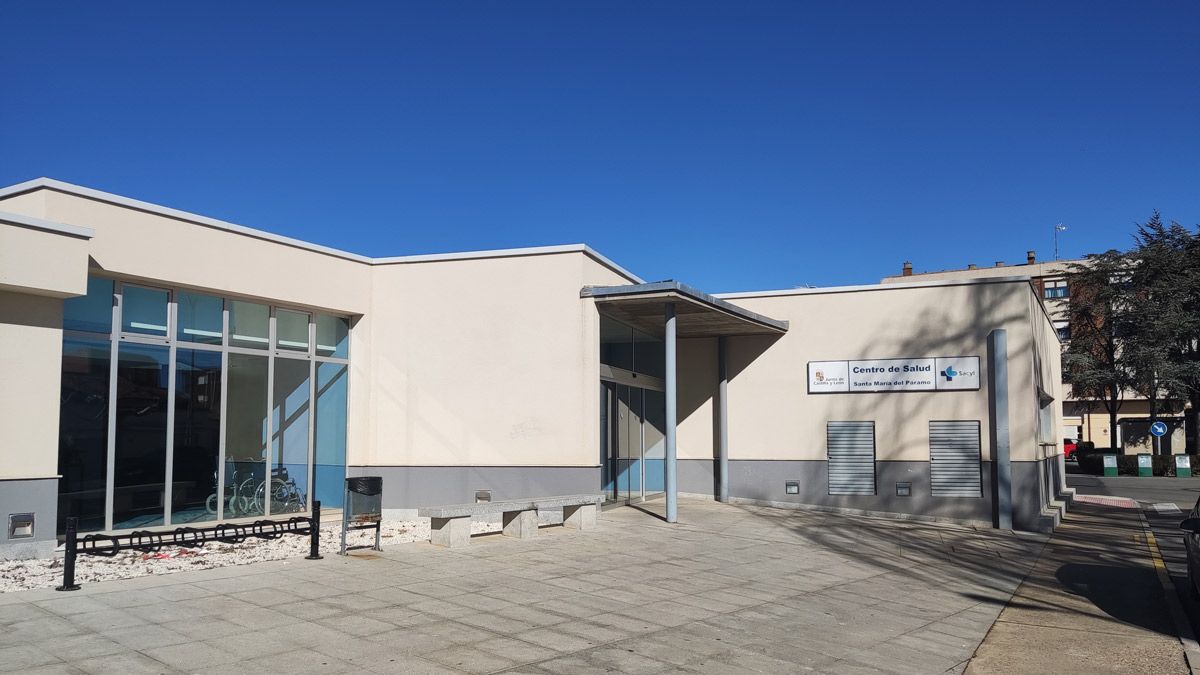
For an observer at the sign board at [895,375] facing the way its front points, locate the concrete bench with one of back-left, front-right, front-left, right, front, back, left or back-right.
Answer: front-right

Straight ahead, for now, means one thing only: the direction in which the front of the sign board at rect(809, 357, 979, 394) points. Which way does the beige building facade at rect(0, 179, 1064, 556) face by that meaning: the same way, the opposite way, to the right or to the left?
the same way

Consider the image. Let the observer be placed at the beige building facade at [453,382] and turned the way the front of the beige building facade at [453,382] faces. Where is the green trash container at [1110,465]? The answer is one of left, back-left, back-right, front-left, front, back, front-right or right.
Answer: back-left

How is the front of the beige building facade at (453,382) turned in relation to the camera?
facing the viewer

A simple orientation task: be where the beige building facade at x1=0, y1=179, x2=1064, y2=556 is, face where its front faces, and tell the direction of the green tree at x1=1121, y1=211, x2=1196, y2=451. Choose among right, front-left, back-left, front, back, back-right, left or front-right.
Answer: back-left

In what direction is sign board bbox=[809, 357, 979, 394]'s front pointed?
toward the camera

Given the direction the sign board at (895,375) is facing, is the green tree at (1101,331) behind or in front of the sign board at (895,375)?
behind

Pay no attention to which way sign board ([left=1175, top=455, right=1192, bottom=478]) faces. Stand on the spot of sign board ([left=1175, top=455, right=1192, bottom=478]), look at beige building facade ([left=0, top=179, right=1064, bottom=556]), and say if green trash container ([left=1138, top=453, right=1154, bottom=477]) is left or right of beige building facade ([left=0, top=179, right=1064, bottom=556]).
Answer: right

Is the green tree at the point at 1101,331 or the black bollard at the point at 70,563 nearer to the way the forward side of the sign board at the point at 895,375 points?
the black bollard

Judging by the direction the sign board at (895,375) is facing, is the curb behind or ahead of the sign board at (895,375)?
ahead

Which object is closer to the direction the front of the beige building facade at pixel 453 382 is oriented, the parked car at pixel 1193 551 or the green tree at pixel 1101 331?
the parked car

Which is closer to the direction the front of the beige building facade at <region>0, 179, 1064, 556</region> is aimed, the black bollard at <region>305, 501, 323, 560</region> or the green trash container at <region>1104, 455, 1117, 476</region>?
the black bollard
